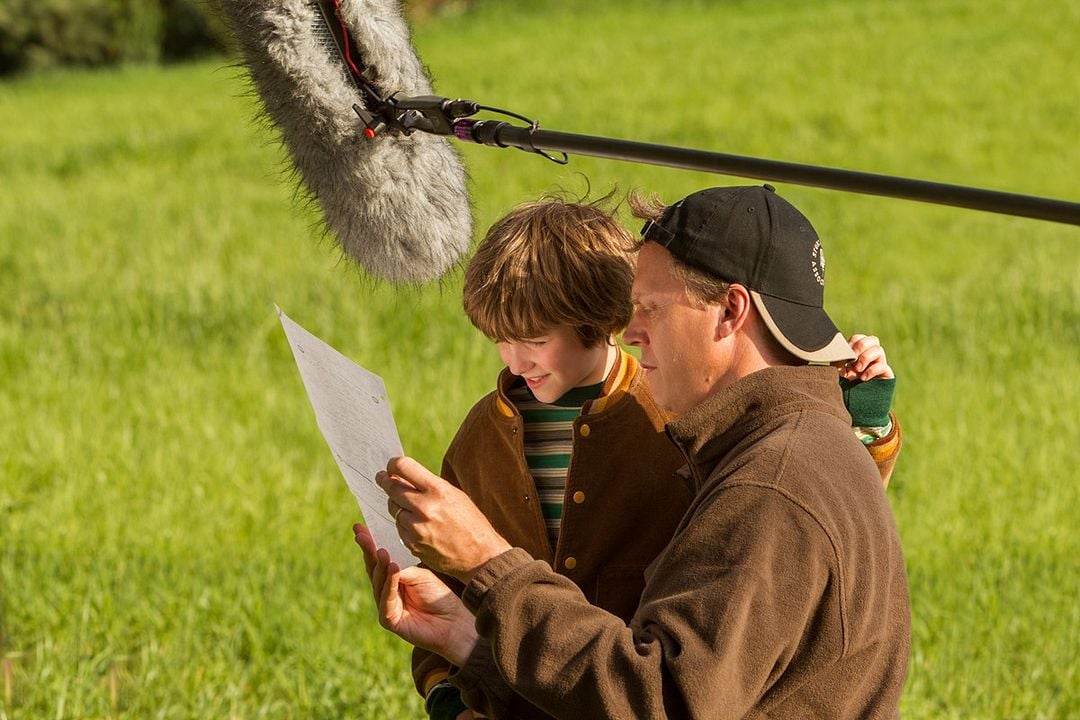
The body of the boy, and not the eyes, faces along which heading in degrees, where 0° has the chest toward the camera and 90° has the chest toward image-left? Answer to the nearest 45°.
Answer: approximately 45°

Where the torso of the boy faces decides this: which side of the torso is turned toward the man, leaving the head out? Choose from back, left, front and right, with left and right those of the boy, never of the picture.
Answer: left

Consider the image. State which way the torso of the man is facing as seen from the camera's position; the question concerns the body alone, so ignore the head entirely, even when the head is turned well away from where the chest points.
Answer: to the viewer's left

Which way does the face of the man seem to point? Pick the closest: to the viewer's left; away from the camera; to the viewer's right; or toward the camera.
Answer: to the viewer's left

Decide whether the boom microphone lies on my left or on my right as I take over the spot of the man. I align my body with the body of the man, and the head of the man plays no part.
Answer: on my right

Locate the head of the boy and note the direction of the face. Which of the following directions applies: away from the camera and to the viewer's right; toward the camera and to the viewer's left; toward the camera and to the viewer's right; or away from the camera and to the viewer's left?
toward the camera and to the viewer's left

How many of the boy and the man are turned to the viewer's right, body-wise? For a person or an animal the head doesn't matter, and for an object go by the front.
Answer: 0
